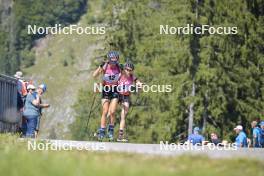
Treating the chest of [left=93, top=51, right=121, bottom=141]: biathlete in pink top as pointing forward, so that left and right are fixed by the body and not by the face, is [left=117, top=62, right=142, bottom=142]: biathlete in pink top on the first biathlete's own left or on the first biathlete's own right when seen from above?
on the first biathlete's own left

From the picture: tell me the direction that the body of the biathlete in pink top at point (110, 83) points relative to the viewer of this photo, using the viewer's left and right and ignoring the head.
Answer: facing the viewer

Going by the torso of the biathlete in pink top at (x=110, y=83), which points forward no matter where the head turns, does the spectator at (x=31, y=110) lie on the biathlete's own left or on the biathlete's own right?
on the biathlete's own right
